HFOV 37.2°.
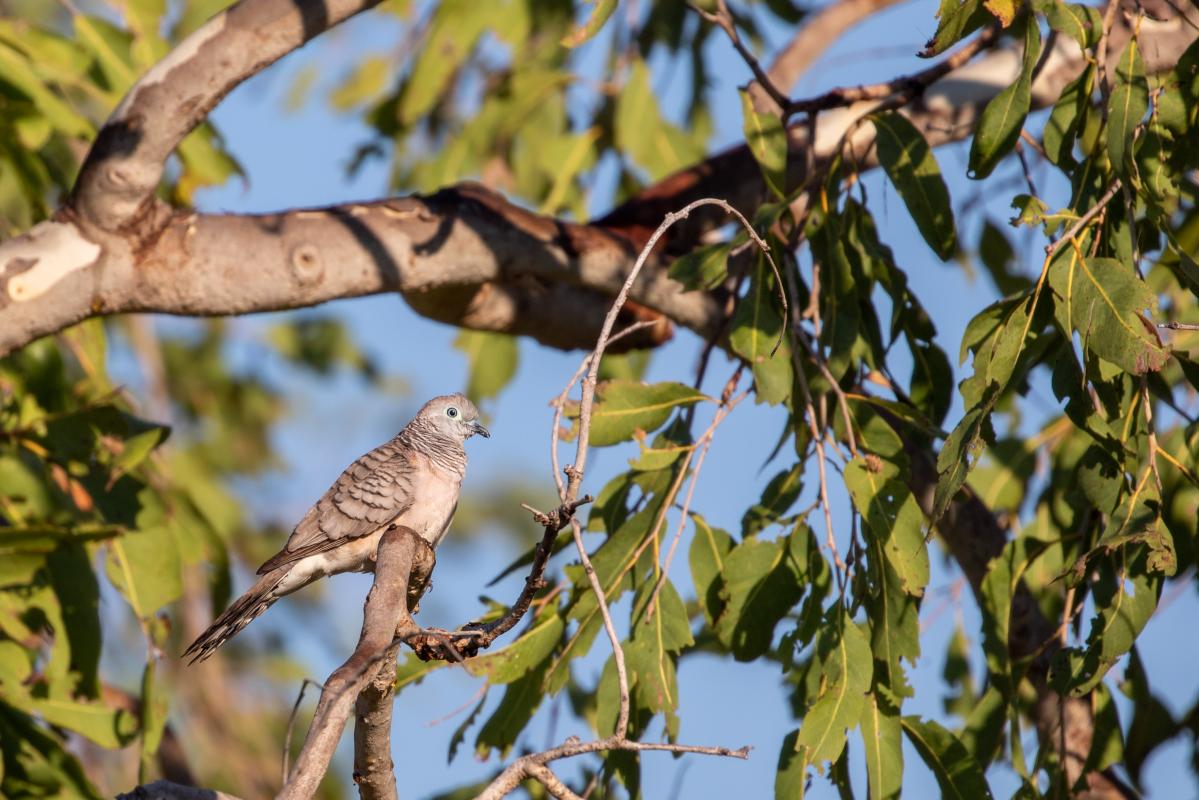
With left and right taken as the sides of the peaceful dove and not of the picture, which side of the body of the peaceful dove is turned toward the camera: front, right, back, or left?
right
